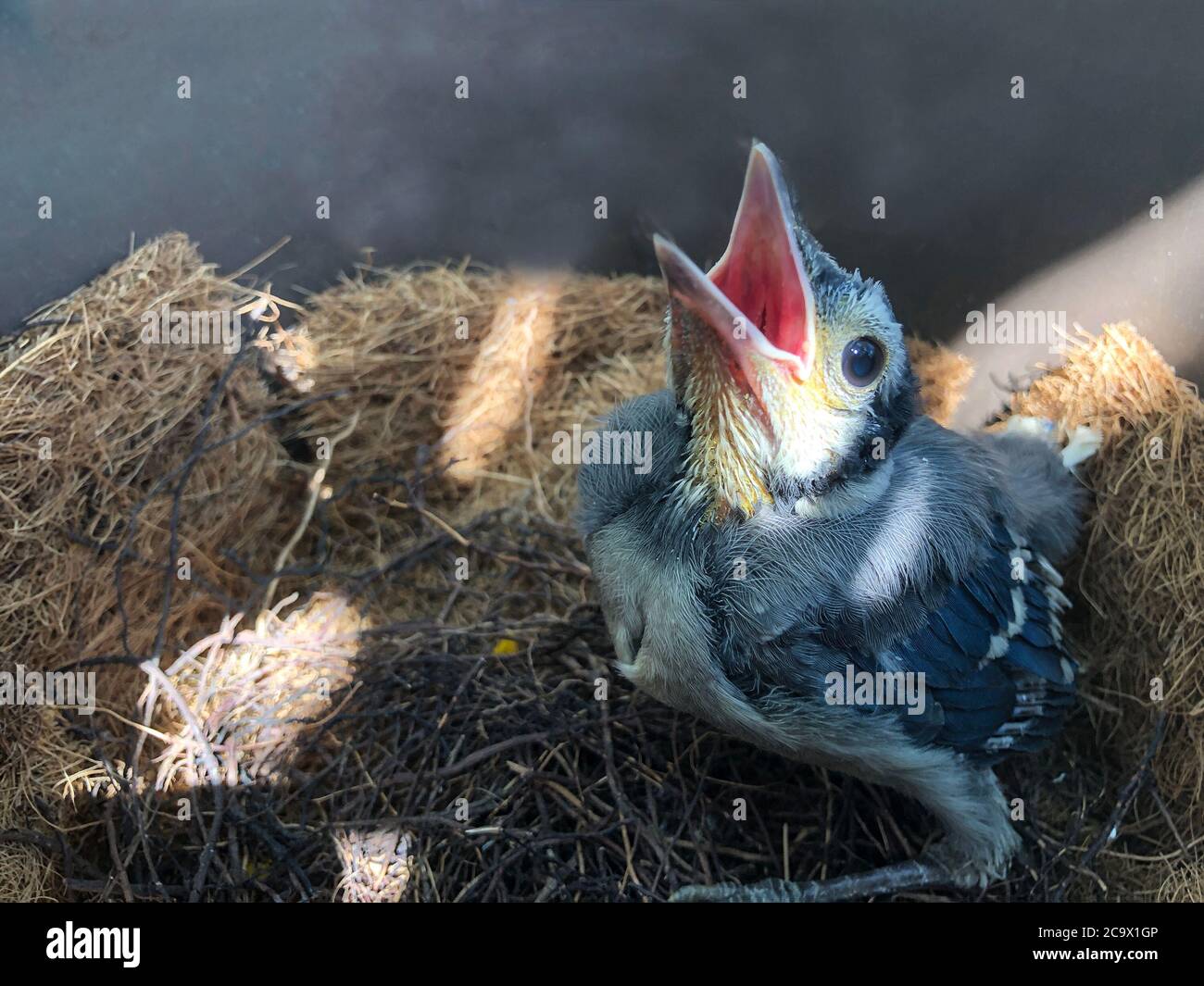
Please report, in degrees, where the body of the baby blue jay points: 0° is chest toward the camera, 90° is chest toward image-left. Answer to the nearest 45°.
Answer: approximately 45°
